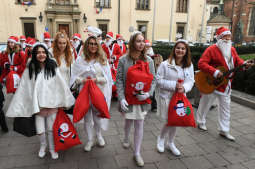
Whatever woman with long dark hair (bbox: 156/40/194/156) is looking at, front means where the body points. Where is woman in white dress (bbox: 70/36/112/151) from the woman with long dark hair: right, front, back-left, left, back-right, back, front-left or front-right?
right

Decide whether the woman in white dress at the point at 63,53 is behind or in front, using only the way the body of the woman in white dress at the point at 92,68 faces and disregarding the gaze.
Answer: behind

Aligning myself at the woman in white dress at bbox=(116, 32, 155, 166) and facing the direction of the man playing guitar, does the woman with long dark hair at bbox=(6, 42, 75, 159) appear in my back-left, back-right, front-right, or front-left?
back-left

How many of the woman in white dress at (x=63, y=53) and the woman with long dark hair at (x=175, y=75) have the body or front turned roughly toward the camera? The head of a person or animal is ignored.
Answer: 2

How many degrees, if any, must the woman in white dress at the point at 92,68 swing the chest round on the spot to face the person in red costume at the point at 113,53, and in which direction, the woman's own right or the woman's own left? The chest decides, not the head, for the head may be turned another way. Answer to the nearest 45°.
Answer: approximately 180°

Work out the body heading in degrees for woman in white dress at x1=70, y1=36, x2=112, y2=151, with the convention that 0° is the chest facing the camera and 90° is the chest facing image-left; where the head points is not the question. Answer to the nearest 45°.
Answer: approximately 0°

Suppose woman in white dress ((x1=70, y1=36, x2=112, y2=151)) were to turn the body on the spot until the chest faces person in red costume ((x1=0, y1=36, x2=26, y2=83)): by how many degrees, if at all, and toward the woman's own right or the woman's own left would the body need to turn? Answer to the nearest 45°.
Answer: approximately 135° to the woman's own right

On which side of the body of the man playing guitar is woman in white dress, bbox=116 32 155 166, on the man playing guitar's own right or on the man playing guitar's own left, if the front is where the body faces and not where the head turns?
on the man playing guitar's own right
